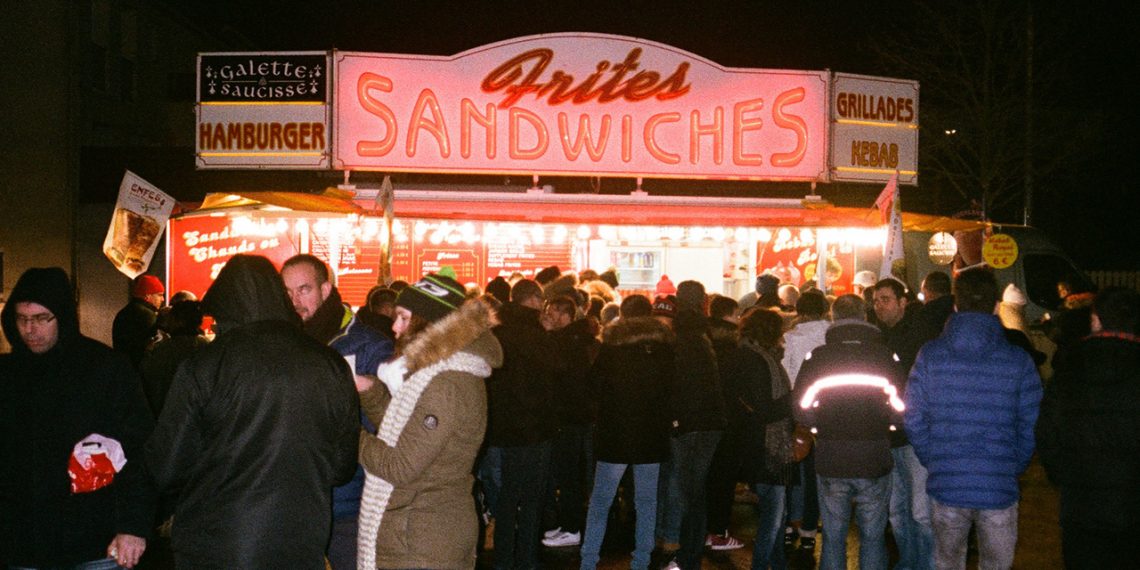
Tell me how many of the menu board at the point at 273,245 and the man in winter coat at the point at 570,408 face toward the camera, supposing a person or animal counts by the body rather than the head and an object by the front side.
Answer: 1

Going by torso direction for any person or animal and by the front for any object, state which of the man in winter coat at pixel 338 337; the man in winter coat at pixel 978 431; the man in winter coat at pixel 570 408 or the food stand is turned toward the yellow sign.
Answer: the man in winter coat at pixel 978 431

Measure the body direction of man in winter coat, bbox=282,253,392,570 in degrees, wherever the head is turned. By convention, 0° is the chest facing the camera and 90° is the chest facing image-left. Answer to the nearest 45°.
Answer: approximately 45°

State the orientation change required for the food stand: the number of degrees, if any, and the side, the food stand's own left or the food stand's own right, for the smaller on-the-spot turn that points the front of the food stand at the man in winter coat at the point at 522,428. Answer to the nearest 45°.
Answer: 0° — it already faces them

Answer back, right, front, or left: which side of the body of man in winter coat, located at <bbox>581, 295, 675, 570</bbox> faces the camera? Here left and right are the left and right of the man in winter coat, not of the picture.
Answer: back

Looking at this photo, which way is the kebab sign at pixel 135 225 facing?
toward the camera

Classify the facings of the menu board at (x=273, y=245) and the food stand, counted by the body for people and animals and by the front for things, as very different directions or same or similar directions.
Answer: same or similar directions

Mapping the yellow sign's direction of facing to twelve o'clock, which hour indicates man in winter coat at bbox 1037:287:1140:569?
The man in winter coat is roughly at 12 o'clock from the yellow sign.

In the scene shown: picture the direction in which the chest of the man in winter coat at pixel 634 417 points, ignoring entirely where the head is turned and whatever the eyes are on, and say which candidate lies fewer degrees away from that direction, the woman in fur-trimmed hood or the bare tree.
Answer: the bare tree

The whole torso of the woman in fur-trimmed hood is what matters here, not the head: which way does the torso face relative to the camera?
to the viewer's left

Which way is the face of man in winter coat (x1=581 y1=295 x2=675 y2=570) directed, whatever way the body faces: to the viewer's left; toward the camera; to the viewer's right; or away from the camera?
away from the camera

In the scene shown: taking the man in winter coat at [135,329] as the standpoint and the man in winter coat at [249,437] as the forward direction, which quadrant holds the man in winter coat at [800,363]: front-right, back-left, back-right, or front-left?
front-left

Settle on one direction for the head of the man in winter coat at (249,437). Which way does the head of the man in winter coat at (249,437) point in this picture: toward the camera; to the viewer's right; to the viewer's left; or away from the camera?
away from the camera

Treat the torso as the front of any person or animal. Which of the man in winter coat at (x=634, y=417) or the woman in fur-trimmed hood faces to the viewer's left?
the woman in fur-trimmed hood

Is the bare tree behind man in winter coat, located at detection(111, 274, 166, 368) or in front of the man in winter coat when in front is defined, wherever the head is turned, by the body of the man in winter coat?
in front

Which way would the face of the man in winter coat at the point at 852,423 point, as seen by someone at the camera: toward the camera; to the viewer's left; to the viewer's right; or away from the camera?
away from the camera

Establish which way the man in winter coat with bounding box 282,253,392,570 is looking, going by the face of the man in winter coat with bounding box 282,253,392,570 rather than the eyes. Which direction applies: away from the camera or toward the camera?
toward the camera

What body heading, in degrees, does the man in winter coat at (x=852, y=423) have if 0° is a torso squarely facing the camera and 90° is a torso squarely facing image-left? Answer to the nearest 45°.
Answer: approximately 180°

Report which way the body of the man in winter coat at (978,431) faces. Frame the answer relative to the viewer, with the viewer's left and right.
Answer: facing away from the viewer
